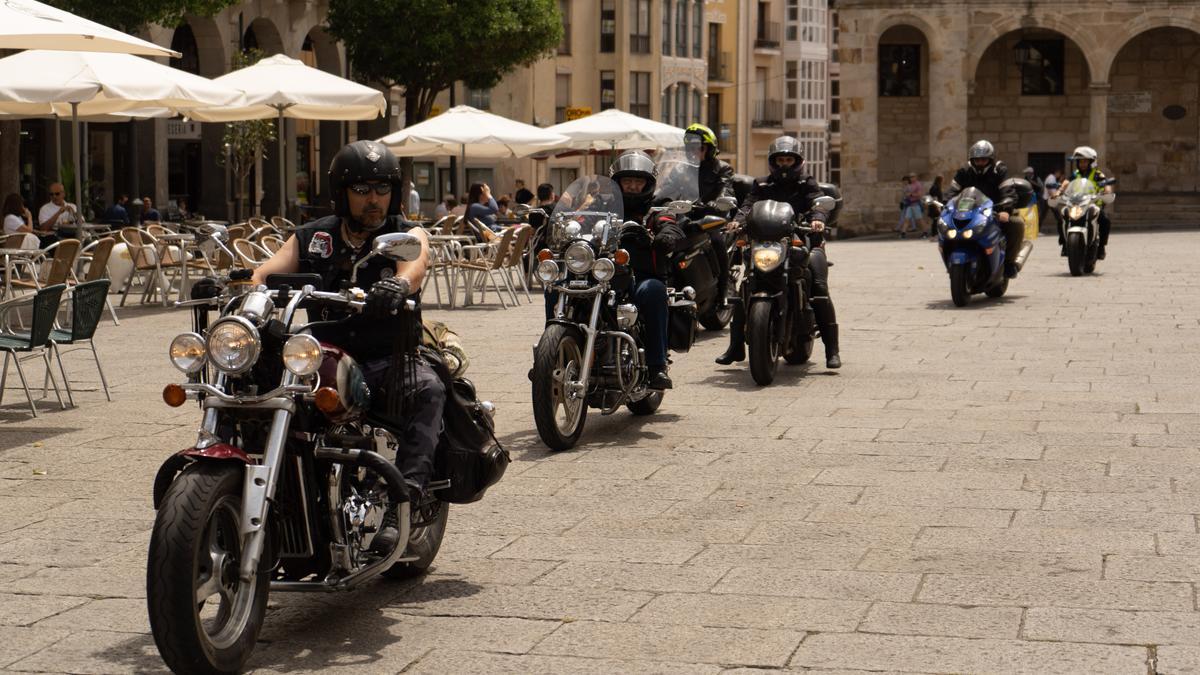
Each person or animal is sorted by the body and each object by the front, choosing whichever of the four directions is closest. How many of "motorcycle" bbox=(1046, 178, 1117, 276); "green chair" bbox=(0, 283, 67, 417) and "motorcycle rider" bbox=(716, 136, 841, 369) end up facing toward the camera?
2

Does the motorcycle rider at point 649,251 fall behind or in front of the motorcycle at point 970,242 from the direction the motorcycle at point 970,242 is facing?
in front

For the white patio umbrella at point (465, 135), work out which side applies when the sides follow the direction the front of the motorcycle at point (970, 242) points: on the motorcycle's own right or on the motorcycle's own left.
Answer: on the motorcycle's own right

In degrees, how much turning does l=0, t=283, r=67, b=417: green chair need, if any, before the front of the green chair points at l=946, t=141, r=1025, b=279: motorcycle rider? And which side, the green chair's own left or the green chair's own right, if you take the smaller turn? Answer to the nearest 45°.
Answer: approximately 90° to the green chair's own right

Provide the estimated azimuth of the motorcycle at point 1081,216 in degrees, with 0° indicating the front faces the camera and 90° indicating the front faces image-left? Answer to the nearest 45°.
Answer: approximately 0°

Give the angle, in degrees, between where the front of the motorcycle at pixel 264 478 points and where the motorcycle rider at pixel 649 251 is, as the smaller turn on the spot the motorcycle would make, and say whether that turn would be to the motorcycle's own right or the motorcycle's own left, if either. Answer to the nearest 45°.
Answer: approximately 135° to the motorcycle's own right

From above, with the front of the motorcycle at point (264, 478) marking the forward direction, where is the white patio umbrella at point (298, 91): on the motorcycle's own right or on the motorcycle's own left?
on the motorcycle's own right
